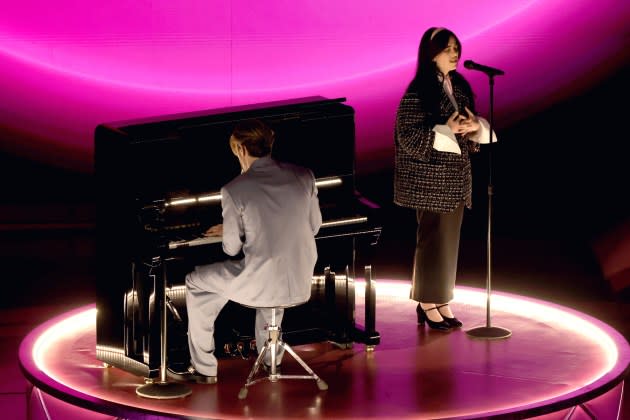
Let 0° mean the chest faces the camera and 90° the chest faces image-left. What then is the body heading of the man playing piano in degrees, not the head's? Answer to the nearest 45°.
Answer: approximately 135°

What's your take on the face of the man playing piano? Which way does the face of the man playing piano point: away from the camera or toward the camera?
away from the camera

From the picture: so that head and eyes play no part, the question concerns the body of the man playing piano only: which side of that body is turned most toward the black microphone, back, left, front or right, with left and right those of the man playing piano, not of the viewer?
right

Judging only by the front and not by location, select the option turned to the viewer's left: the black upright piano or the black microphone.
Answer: the black microphone

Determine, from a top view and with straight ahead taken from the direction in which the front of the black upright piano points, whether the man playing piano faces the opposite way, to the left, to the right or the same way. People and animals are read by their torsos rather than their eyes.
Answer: the opposite way

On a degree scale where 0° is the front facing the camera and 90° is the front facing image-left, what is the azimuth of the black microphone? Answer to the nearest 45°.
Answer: approximately 90°

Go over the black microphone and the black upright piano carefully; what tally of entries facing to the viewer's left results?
1
